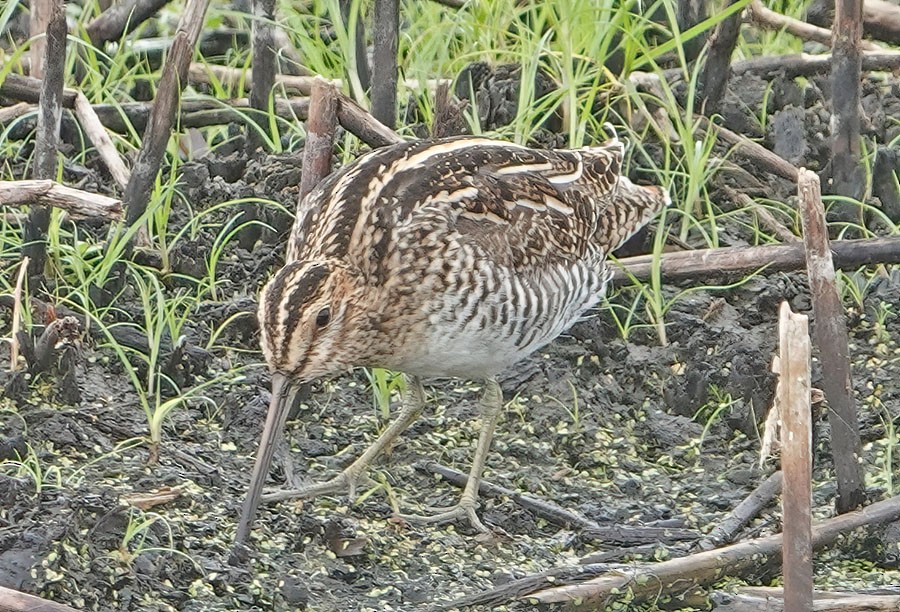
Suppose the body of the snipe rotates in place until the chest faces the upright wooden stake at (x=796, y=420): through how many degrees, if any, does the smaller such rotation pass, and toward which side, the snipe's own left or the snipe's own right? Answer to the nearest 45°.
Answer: approximately 90° to the snipe's own left

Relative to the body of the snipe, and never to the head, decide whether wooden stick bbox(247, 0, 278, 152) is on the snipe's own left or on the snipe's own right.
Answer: on the snipe's own right

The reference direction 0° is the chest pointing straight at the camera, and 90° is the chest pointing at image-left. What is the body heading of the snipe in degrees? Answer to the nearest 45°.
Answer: approximately 45°

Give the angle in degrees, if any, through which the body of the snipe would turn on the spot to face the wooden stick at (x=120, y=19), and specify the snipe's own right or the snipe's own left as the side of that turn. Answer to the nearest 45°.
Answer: approximately 90° to the snipe's own right

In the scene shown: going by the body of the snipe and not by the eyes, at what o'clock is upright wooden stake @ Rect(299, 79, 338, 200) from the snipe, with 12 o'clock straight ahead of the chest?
The upright wooden stake is roughly at 3 o'clock from the snipe.

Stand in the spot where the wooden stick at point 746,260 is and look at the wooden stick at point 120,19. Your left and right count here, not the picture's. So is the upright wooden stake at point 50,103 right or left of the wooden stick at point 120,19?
left

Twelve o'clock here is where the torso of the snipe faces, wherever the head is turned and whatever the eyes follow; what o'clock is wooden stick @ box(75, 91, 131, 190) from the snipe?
The wooden stick is roughly at 3 o'clock from the snipe.

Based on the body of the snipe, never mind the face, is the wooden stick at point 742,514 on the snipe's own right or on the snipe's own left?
on the snipe's own left

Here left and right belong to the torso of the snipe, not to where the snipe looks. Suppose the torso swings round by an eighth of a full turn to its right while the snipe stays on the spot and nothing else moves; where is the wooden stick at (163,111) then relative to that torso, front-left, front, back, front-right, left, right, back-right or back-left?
front-right

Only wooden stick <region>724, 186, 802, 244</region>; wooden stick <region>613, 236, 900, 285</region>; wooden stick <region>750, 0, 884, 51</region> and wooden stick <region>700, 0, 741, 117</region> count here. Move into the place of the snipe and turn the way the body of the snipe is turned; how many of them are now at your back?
4

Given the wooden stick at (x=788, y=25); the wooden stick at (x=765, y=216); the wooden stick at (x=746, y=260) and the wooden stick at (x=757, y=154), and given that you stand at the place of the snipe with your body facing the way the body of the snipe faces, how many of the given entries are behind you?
4

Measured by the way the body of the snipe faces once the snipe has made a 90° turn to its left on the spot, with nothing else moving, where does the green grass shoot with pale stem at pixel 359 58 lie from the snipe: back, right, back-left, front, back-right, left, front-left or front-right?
back-left

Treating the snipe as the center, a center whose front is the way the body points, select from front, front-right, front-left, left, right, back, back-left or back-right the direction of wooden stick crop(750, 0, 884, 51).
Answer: back

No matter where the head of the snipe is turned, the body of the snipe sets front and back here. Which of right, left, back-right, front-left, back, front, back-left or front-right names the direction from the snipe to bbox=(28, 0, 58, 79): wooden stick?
right

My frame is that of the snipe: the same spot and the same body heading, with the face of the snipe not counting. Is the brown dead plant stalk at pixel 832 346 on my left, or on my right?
on my left
